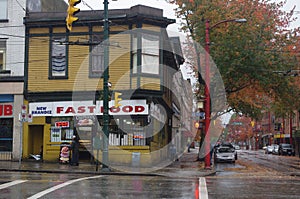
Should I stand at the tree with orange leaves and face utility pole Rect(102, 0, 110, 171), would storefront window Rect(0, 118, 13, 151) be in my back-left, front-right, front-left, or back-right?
front-right

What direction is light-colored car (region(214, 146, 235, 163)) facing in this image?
toward the camera

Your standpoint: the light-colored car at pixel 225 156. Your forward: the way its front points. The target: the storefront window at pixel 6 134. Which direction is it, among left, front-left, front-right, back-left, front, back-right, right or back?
front-right

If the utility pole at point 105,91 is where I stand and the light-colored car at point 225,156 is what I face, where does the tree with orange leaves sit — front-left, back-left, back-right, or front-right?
front-right

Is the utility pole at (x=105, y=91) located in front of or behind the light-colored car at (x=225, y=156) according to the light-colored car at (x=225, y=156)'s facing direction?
in front
